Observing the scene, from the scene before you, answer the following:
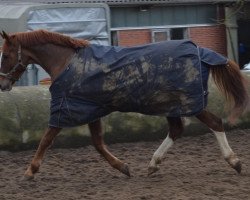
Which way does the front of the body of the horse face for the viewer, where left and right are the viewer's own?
facing to the left of the viewer

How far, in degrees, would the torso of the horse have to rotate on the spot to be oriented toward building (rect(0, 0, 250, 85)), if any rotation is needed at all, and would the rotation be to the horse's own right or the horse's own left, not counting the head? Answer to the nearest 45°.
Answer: approximately 90° to the horse's own right
